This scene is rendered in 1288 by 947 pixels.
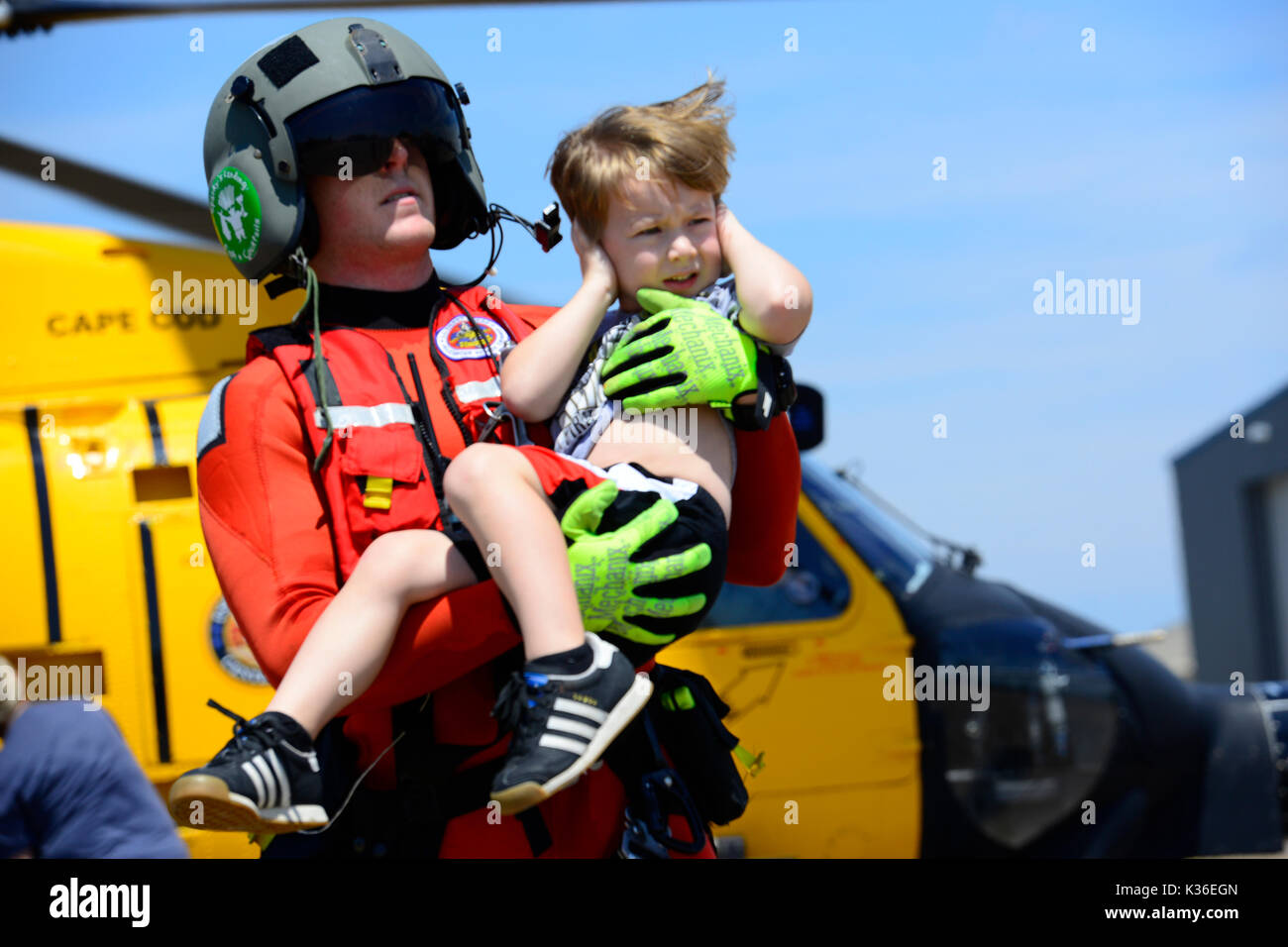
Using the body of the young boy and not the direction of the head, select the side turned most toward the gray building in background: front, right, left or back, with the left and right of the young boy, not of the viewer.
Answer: back

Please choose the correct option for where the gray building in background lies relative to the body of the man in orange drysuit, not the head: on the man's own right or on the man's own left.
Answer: on the man's own left

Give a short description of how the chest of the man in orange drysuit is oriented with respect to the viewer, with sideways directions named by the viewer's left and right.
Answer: facing the viewer and to the right of the viewer

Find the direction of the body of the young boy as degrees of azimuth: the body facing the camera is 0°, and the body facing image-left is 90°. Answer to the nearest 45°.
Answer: approximately 45°
